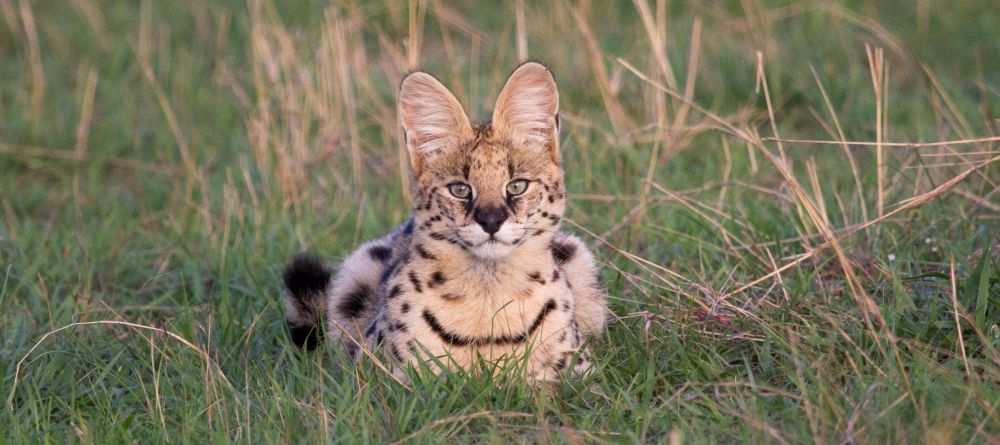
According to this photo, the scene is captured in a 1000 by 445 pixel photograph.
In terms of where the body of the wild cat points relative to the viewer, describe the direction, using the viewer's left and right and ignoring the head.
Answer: facing the viewer

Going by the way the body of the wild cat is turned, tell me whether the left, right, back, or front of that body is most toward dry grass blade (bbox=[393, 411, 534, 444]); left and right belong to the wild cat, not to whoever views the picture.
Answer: front
